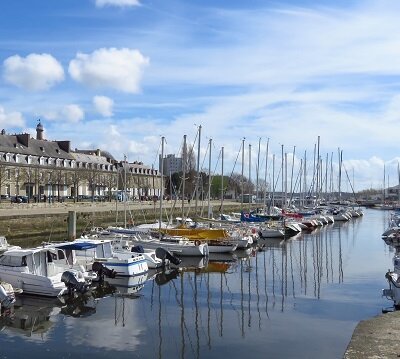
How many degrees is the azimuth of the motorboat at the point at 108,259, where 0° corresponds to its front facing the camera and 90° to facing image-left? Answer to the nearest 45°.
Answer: approximately 135°

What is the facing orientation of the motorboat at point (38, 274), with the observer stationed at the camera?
facing away from the viewer and to the left of the viewer

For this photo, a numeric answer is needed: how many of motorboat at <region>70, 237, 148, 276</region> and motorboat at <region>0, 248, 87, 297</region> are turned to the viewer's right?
0
